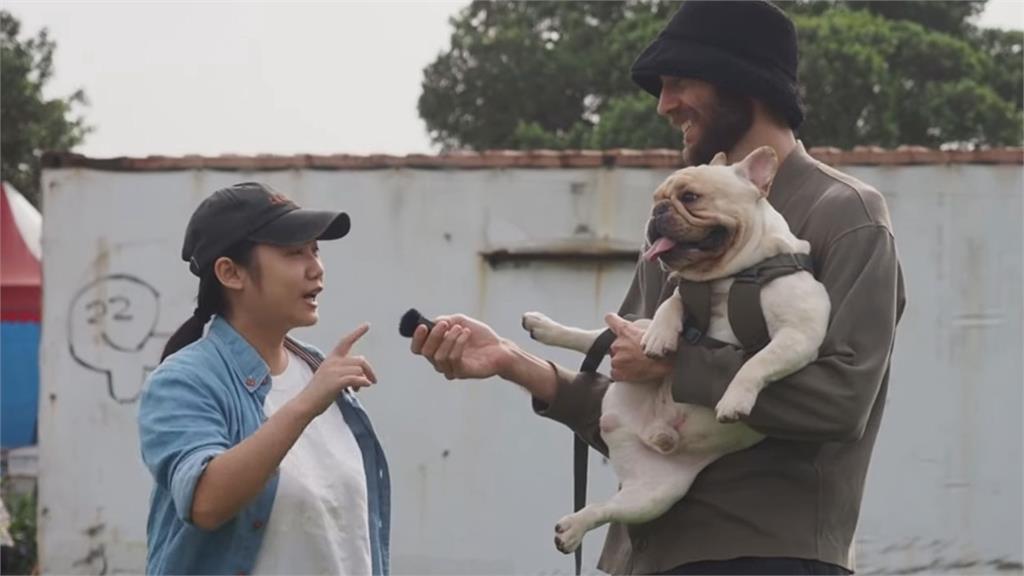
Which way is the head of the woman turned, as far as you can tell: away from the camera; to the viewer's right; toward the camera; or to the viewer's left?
to the viewer's right

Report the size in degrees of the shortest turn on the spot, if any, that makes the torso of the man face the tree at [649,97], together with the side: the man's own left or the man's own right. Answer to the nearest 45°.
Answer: approximately 90° to the man's own right

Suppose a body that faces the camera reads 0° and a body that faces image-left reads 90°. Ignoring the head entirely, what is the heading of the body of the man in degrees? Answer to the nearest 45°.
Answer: approximately 90°

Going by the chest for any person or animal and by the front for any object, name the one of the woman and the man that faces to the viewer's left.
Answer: the man

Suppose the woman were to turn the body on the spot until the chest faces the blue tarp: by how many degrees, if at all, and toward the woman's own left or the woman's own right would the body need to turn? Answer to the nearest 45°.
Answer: approximately 135° to the woman's own left

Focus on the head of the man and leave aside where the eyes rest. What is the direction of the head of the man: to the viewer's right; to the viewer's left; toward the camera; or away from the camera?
to the viewer's left

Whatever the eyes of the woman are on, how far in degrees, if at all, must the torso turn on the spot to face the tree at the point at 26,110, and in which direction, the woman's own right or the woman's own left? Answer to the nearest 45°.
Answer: approximately 135° to the woman's own left

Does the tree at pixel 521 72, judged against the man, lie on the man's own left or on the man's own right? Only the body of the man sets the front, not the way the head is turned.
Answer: on the man's own right

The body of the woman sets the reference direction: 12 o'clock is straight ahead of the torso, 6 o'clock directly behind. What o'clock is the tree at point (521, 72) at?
The tree is roughly at 8 o'clock from the woman.

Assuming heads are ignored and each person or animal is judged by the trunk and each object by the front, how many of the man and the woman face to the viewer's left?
1
